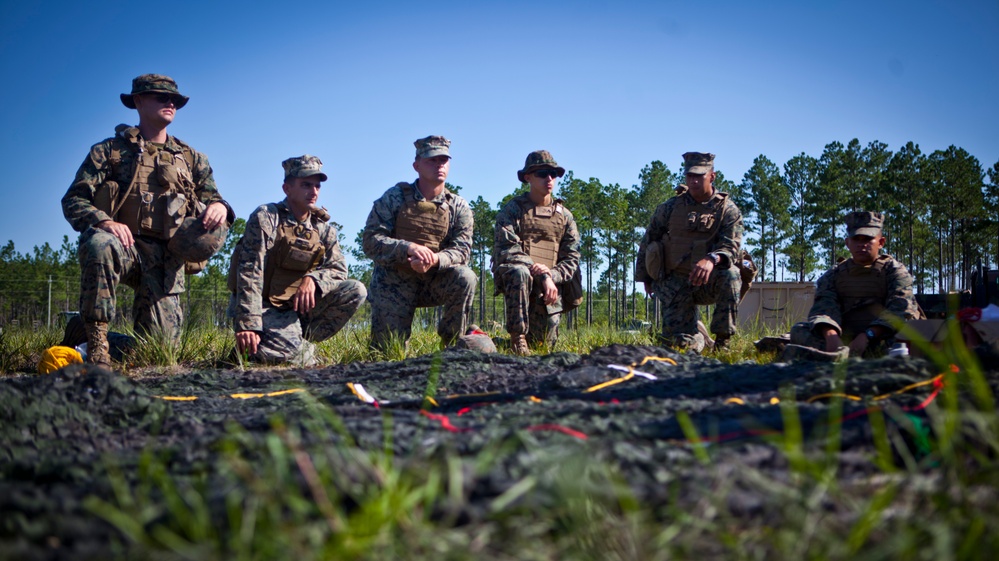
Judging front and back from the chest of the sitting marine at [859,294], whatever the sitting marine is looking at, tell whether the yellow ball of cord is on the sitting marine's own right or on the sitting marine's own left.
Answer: on the sitting marine's own right

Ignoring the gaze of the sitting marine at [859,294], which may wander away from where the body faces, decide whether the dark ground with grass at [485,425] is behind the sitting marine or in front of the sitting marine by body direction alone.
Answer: in front

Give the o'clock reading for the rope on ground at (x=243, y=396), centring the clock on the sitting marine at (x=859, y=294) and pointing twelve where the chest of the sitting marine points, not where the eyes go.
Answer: The rope on ground is roughly at 1 o'clock from the sitting marine.

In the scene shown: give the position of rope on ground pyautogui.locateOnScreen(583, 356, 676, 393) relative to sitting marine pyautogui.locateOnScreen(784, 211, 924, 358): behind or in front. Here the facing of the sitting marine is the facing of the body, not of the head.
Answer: in front

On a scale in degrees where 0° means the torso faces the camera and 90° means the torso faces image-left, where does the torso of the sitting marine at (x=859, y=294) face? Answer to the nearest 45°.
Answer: approximately 0°

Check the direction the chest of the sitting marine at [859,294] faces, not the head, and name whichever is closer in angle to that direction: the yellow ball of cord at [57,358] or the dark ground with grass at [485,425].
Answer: the dark ground with grass
